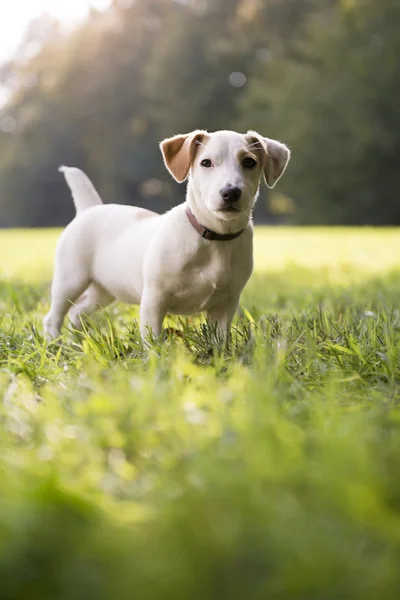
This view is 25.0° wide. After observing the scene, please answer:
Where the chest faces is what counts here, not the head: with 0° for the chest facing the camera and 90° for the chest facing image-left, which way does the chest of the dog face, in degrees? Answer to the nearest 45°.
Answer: approximately 315°
